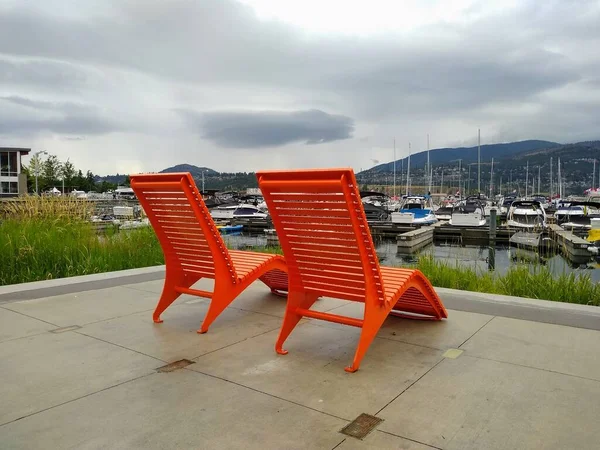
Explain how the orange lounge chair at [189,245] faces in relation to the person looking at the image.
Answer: facing away from the viewer and to the right of the viewer

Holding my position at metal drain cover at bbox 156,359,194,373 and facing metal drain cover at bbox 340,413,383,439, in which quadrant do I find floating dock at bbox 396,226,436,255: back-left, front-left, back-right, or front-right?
back-left

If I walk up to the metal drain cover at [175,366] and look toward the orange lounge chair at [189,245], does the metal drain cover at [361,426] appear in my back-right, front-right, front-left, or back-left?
back-right

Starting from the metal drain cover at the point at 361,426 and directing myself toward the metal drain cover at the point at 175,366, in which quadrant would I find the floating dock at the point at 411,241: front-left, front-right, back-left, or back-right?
front-right

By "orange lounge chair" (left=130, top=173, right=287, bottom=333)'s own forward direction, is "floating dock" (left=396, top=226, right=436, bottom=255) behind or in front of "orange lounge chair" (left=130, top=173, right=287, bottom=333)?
in front

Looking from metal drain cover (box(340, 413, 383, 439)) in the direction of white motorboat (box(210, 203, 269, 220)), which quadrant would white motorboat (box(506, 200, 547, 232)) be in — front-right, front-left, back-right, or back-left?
front-right
